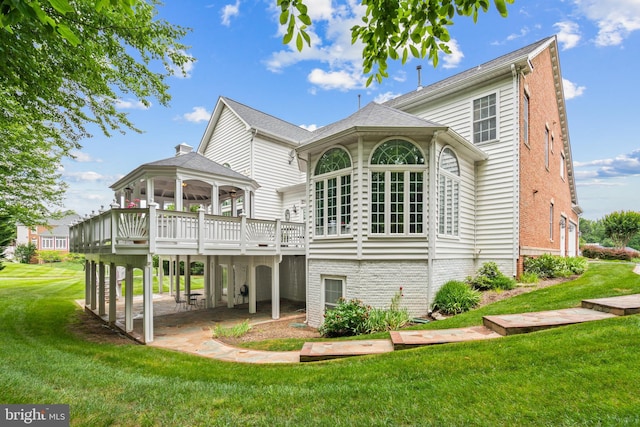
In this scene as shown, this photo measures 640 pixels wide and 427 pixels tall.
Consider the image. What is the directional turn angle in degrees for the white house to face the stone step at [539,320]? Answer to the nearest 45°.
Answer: approximately 135° to its right

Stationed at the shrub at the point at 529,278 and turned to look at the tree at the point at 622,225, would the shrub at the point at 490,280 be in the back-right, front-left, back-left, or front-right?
back-left

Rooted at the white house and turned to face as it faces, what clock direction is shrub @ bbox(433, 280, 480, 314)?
The shrub is roughly at 4 o'clock from the white house.

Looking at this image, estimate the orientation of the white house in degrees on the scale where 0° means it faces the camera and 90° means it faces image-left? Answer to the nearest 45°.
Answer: approximately 225°
